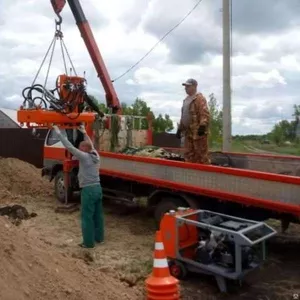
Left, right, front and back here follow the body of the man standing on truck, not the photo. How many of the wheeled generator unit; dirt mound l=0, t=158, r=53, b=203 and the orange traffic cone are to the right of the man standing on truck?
1

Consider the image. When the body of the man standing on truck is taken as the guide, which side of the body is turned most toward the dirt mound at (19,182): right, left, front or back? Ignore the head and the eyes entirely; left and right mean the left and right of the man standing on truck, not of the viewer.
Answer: right

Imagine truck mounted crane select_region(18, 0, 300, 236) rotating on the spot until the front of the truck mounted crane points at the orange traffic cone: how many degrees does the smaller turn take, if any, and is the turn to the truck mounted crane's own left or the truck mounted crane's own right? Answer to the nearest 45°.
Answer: approximately 135° to the truck mounted crane's own left

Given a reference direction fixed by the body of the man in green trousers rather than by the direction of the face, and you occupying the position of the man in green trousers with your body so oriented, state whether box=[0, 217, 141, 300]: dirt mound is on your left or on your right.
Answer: on your left

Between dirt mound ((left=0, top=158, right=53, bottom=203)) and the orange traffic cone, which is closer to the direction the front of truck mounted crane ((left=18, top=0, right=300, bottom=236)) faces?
the dirt mound

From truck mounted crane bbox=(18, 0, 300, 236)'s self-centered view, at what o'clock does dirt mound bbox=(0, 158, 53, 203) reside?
The dirt mound is roughly at 12 o'clock from the truck mounted crane.

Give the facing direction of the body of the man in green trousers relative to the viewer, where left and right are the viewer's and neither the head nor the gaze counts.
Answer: facing away from the viewer and to the left of the viewer

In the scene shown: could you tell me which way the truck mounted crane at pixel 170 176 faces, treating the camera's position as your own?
facing away from the viewer and to the left of the viewer

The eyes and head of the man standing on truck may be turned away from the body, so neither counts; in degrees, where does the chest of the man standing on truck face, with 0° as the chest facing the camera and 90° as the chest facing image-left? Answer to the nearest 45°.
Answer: approximately 45°

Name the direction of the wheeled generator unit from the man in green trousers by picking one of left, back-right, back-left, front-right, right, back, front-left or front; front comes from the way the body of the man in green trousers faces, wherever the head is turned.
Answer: back

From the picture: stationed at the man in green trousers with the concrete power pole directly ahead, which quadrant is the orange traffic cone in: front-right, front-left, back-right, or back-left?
back-right

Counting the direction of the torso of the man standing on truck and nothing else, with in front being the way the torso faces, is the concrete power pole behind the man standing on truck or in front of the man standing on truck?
behind
